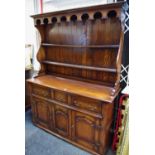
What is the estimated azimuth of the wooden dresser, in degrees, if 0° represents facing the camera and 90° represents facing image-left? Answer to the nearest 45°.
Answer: approximately 45°
